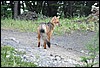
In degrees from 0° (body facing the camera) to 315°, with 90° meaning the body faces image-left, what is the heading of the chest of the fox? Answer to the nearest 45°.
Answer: approximately 225°
